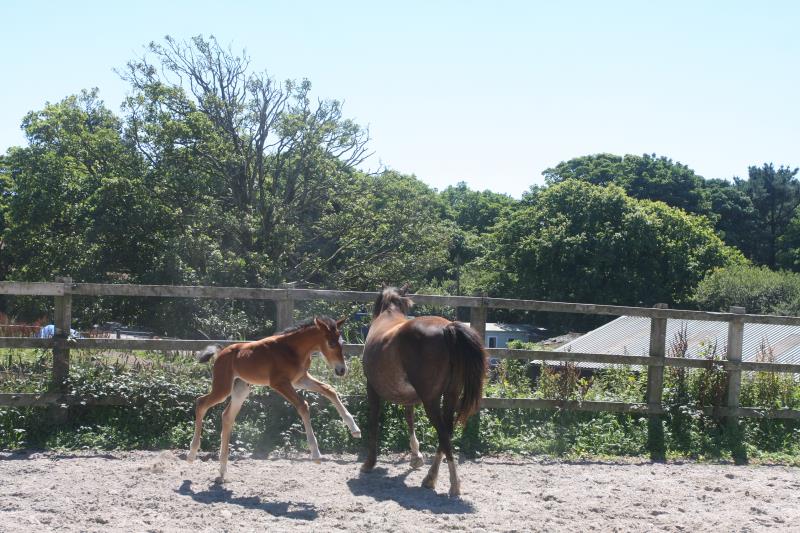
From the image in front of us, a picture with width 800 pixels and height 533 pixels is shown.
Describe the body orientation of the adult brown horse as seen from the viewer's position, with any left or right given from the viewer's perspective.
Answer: facing away from the viewer and to the left of the viewer

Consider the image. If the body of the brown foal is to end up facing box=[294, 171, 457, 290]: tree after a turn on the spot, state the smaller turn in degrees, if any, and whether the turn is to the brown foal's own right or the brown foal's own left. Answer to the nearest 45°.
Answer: approximately 90° to the brown foal's own left

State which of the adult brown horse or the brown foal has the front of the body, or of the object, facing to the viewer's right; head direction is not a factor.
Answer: the brown foal

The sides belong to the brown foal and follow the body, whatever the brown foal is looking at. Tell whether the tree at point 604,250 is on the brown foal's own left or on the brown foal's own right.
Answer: on the brown foal's own left

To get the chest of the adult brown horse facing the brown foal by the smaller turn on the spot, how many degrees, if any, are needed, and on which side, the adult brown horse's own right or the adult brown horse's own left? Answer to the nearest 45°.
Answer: approximately 45° to the adult brown horse's own left

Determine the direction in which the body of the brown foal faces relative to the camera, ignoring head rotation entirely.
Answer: to the viewer's right

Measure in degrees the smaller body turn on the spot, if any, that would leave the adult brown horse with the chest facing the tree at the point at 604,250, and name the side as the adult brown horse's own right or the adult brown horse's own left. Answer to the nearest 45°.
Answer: approximately 45° to the adult brown horse's own right

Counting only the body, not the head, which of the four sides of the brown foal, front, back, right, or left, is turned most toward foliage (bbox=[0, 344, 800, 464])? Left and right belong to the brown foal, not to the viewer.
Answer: left

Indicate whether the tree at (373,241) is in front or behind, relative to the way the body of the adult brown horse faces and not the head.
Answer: in front

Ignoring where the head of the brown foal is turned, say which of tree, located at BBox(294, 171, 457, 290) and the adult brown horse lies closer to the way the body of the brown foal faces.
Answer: the adult brown horse

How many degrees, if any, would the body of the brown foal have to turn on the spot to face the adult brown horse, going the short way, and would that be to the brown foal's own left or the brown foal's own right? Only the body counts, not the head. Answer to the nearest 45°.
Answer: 0° — it already faces it

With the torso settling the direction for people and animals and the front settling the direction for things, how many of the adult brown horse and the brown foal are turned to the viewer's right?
1
